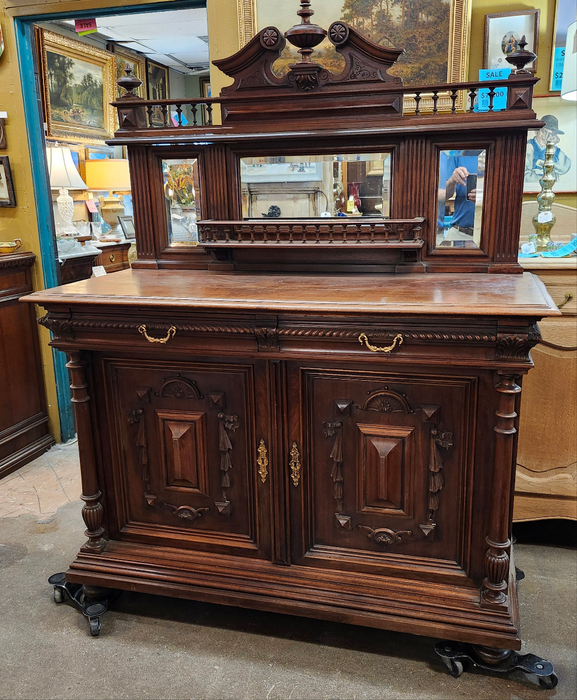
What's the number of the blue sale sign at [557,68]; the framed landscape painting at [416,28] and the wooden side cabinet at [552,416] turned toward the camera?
3

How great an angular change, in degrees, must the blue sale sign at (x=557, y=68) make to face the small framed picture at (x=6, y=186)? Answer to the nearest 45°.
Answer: approximately 90° to its right

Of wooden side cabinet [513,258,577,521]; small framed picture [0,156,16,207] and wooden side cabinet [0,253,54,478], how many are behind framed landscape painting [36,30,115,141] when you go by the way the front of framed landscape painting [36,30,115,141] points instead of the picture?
0

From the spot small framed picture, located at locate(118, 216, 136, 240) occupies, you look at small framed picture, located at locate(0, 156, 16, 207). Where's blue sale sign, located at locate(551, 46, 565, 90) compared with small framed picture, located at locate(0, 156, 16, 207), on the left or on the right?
left

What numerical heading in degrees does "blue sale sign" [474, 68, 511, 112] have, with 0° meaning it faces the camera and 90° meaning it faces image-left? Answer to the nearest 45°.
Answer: approximately 0°

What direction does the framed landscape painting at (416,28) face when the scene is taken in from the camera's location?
facing the viewer

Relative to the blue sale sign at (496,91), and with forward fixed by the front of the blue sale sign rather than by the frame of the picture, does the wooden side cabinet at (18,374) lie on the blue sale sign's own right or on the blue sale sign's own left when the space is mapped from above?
on the blue sale sign's own right

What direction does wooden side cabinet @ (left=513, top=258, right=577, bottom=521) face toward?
toward the camera

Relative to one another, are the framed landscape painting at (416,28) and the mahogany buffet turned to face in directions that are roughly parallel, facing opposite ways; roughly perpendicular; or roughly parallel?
roughly parallel

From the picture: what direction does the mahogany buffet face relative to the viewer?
toward the camera

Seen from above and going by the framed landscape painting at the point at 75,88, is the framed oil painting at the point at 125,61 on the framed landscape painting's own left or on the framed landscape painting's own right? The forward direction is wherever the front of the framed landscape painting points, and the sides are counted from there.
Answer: on the framed landscape painting's own left
